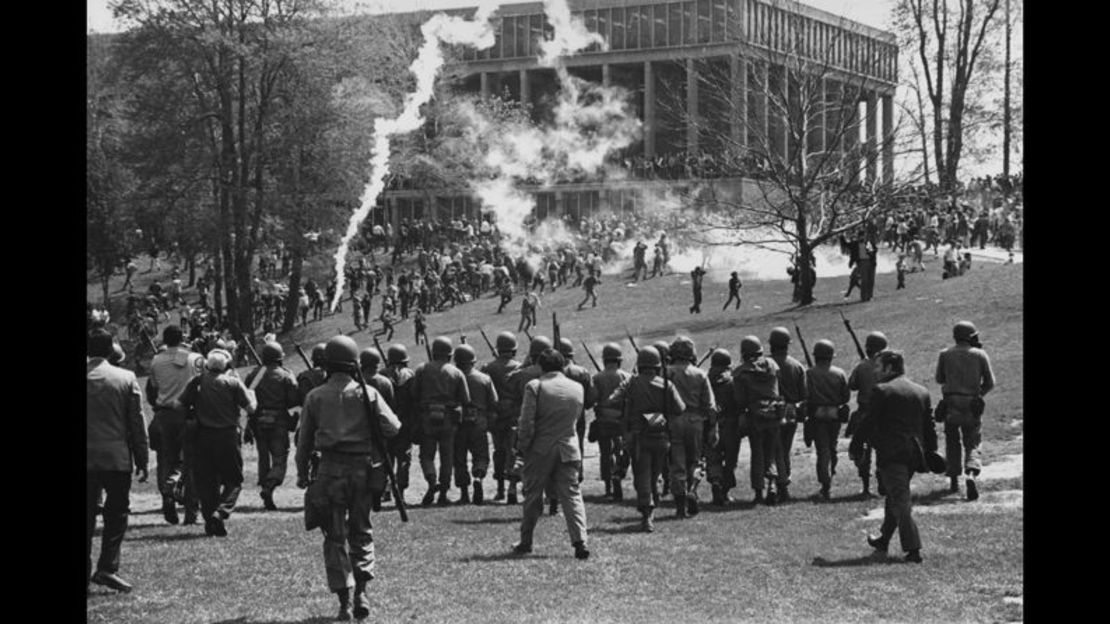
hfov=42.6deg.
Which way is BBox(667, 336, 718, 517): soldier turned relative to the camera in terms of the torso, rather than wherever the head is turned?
away from the camera

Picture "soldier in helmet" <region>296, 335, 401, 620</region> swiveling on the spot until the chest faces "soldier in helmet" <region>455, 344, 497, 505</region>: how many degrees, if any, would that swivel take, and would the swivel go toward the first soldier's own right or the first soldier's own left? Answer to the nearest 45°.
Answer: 0° — they already face them

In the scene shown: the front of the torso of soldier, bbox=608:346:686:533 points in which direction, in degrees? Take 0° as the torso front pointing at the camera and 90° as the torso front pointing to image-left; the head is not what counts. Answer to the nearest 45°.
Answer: approximately 180°

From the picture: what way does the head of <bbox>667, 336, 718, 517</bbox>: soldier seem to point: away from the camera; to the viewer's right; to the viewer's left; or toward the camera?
away from the camera

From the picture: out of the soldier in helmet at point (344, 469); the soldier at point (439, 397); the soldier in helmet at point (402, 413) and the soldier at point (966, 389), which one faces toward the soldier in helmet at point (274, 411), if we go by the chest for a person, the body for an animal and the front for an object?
the soldier in helmet at point (344, 469)

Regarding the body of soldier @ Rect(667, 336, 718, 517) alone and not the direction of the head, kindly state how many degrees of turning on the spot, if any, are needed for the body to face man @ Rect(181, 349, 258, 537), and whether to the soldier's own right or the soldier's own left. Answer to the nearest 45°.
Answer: approximately 90° to the soldier's own left

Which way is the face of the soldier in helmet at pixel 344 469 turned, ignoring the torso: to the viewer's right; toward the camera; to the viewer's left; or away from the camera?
away from the camera

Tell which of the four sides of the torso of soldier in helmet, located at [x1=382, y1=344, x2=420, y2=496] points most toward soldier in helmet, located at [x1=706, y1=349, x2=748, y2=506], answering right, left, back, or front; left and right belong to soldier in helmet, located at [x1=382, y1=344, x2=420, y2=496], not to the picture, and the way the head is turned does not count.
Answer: right

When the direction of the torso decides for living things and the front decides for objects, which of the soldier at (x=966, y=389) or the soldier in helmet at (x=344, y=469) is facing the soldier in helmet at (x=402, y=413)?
the soldier in helmet at (x=344, y=469)

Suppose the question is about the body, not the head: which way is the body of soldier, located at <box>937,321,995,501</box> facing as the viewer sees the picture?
away from the camera

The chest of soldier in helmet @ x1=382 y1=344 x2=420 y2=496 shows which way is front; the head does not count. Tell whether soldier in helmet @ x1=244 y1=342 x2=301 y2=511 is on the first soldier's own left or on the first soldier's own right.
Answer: on the first soldier's own left

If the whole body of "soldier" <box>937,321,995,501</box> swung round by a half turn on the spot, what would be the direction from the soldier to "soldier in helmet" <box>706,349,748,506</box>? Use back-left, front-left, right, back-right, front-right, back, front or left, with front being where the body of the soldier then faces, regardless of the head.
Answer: right

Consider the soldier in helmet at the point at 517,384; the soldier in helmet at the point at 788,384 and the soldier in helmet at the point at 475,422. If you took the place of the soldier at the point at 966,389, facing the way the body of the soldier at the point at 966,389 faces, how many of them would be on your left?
3

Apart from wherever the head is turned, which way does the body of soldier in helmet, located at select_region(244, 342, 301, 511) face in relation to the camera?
away from the camera
